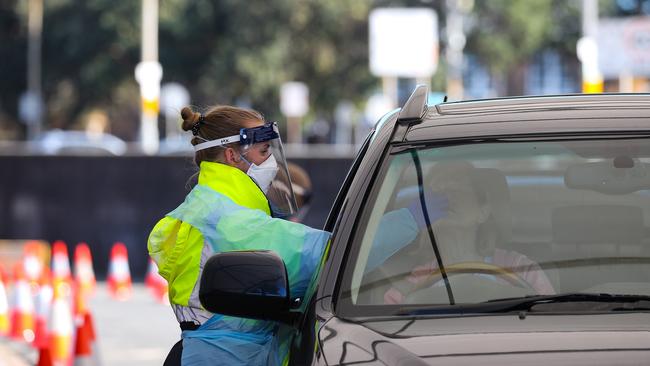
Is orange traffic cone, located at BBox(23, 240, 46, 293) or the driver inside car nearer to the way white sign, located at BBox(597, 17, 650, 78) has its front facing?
the driver inside car

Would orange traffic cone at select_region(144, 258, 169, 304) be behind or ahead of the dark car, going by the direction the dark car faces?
behind

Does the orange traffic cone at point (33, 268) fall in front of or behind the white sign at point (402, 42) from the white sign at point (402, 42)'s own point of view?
in front

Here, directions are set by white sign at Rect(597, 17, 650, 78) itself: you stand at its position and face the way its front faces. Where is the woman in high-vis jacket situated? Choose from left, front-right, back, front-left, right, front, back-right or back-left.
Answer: front

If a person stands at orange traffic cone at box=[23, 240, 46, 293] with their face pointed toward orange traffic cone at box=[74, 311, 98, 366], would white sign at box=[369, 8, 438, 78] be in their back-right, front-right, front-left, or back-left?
back-left

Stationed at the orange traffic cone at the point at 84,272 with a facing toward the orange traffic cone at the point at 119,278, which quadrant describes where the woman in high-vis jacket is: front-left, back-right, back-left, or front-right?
front-right

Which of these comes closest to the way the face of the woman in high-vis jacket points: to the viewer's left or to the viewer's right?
to the viewer's right

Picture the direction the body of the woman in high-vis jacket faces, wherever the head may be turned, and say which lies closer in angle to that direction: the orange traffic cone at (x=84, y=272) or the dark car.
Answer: the dark car

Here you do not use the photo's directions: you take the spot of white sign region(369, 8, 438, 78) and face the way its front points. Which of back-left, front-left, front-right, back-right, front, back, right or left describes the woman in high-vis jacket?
front

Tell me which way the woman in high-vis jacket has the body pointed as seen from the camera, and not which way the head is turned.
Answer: to the viewer's right
